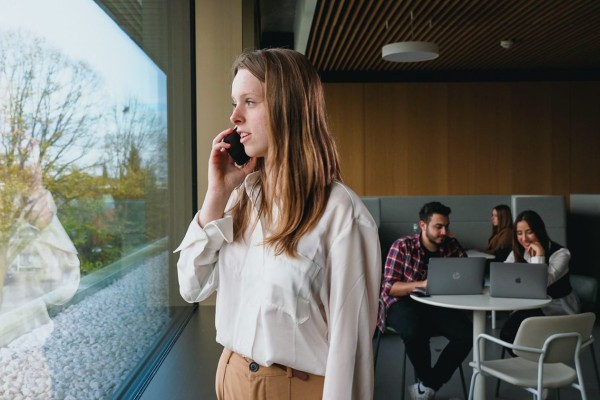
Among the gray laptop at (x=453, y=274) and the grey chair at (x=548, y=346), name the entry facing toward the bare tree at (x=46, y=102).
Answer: the grey chair

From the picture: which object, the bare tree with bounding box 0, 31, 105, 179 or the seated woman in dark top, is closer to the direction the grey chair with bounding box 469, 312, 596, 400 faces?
the bare tree

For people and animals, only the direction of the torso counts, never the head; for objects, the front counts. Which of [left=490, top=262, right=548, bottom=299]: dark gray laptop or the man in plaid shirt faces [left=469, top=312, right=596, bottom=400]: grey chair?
the man in plaid shirt

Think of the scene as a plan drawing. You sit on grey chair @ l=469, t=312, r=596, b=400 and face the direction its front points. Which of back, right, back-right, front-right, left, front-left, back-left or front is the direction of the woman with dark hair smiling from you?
back-right

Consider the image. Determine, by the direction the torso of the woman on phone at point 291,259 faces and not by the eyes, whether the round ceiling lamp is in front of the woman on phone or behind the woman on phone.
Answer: behind

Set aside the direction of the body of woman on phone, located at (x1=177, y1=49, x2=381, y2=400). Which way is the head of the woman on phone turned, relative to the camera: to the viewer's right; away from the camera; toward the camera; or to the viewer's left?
to the viewer's left

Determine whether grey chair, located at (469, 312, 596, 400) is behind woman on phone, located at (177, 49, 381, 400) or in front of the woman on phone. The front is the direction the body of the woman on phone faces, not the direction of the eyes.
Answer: behind

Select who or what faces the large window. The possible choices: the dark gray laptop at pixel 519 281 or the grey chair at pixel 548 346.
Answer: the grey chair

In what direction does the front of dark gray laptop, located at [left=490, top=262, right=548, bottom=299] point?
away from the camera

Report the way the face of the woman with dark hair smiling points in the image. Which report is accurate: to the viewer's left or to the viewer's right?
to the viewer's left

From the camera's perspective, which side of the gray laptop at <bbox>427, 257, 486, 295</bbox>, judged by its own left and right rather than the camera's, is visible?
back
